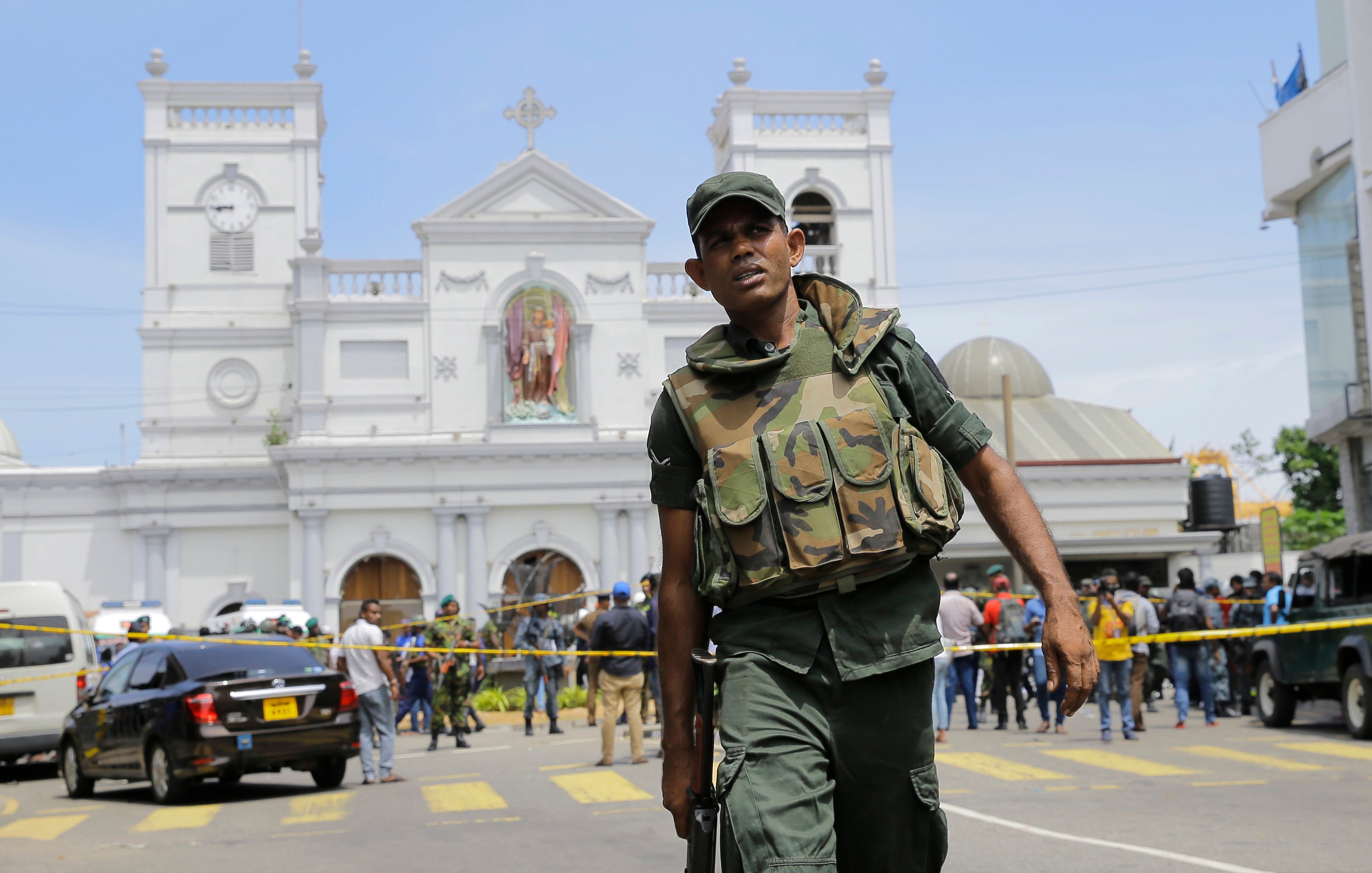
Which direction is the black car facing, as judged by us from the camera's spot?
facing away from the viewer and to the left of the viewer

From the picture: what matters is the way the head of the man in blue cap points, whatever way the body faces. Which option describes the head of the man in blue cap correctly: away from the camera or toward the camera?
away from the camera

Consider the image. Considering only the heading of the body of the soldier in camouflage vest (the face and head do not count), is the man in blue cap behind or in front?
behind

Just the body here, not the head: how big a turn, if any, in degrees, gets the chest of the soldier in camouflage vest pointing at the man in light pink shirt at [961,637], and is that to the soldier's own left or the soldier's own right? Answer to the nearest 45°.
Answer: approximately 180°

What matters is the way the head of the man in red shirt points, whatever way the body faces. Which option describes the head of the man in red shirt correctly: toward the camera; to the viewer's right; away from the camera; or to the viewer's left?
away from the camera

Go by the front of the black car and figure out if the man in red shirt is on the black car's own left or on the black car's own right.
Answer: on the black car's own right

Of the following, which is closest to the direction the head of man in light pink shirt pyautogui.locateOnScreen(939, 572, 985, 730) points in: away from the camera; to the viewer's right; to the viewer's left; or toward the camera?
away from the camera

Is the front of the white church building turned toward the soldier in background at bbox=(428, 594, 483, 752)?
yes

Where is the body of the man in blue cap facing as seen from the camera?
away from the camera

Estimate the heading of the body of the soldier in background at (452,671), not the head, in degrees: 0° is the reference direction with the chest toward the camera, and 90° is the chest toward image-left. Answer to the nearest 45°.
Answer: approximately 0°

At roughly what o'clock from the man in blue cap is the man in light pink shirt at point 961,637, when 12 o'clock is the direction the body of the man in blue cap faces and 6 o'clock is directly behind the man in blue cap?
The man in light pink shirt is roughly at 2 o'clock from the man in blue cap.
